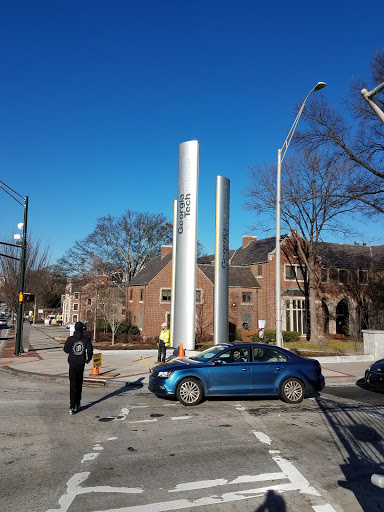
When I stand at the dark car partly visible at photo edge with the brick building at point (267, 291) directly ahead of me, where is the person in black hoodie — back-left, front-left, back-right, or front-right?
back-left

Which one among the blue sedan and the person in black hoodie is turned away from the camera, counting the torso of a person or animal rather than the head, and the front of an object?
the person in black hoodie

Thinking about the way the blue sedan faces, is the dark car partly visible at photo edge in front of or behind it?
behind

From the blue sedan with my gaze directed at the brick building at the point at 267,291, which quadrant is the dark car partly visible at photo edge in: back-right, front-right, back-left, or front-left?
front-right

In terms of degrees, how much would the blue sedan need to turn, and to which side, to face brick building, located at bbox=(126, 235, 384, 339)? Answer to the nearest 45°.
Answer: approximately 90° to its right

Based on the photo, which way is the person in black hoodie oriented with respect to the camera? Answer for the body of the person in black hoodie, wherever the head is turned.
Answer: away from the camera

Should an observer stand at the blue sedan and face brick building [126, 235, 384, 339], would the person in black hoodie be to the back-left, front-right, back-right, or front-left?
back-left

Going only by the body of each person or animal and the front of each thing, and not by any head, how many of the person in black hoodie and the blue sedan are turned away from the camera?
1

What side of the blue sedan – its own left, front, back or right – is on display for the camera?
left

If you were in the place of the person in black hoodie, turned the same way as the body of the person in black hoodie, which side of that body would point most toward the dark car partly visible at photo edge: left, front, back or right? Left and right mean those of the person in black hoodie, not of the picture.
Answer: right

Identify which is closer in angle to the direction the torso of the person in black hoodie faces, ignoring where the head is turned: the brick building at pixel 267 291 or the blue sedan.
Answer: the brick building

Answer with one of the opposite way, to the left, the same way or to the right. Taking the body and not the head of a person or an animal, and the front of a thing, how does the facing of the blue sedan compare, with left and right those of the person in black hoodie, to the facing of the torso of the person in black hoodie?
to the left

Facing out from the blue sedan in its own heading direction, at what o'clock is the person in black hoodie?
The person in black hoodie is roughly at 11 o'clock from the blue sedan.
